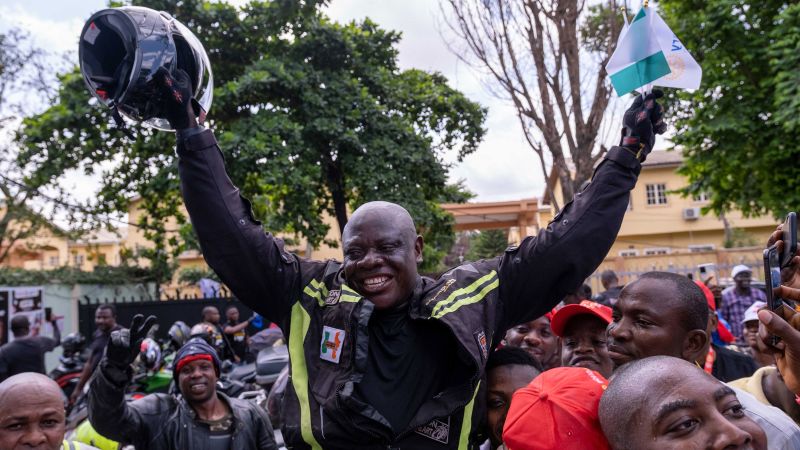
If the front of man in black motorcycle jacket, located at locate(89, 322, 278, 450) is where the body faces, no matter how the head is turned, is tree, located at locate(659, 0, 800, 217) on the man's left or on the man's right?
on the man's left

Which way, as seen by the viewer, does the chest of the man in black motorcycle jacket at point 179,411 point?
toward the camera

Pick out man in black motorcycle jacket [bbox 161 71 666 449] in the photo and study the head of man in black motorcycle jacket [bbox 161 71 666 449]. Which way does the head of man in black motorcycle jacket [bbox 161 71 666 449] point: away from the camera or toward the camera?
toward the camera

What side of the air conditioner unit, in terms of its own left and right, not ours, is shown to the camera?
front

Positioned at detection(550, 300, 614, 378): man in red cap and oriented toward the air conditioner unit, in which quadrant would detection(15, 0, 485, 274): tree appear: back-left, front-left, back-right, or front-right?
front-left

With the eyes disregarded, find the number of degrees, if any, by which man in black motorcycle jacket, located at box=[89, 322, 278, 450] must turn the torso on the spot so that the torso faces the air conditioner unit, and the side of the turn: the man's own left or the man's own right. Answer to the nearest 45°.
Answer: approximately 135° to the man's own left

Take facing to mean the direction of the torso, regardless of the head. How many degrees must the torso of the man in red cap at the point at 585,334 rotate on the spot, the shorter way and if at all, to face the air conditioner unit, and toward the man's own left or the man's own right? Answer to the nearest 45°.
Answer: approximately 180°

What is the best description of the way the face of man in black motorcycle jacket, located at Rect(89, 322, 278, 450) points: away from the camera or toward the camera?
toward the camera

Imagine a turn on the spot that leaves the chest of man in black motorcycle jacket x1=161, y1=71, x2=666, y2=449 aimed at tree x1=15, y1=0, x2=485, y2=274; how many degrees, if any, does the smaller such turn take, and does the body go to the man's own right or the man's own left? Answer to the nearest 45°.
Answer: approximately 180°

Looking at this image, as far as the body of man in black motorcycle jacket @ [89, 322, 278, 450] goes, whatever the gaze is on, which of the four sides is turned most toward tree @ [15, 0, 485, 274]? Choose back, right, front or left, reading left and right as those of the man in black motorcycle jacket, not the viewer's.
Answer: back

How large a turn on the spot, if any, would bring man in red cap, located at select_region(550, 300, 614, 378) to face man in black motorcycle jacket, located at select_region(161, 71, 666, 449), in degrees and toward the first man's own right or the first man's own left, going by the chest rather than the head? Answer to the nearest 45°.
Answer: approximately 45° to the first man's own right

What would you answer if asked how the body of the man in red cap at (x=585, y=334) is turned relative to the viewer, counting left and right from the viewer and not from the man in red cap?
facing the viewer

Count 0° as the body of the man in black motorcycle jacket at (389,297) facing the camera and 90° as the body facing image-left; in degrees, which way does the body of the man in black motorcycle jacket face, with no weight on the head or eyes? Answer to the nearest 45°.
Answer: approximately 0°
